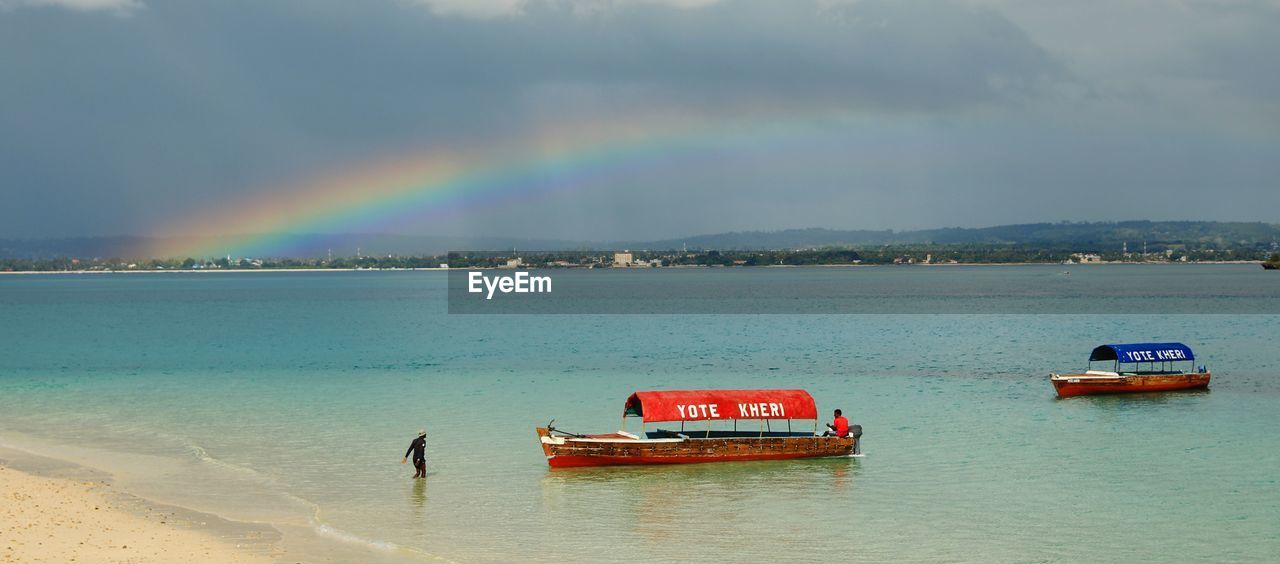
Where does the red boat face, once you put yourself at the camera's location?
facing to the left of the viewer

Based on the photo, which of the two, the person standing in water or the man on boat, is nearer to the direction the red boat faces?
the person standing in water

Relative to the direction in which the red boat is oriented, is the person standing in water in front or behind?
in front
